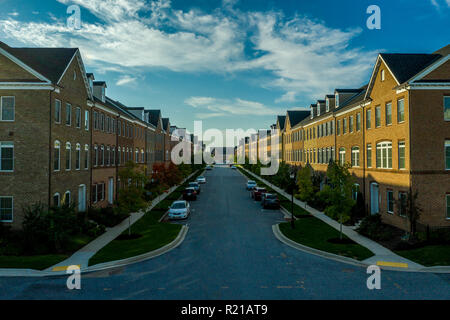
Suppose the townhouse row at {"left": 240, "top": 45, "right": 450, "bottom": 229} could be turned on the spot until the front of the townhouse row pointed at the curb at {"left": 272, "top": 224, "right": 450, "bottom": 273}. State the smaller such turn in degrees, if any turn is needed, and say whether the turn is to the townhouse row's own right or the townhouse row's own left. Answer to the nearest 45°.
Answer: approximately 90° to the townhouse row's own left

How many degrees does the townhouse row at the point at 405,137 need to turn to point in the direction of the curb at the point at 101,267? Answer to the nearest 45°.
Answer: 0° — it already faces it

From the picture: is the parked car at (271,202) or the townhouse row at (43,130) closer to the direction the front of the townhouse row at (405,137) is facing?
the townhouse row

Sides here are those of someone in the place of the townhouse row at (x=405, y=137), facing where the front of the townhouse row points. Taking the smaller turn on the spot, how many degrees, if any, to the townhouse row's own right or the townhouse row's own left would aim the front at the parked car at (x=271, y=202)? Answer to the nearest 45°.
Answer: approximately 90° to the townhouse row's own right

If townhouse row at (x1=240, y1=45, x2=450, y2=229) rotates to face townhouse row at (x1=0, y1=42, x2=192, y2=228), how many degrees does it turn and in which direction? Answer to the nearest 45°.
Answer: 0° — it already faces it

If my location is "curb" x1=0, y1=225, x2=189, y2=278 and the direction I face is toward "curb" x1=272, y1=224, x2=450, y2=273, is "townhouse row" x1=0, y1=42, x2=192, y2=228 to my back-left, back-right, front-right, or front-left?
back-left

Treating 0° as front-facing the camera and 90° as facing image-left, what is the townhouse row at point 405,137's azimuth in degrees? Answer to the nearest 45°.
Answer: approximately 45°

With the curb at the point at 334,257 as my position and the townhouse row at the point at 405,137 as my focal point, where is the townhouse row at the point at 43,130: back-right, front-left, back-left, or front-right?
back-left

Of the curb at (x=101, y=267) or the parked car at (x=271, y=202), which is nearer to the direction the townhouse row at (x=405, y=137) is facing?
the curb
